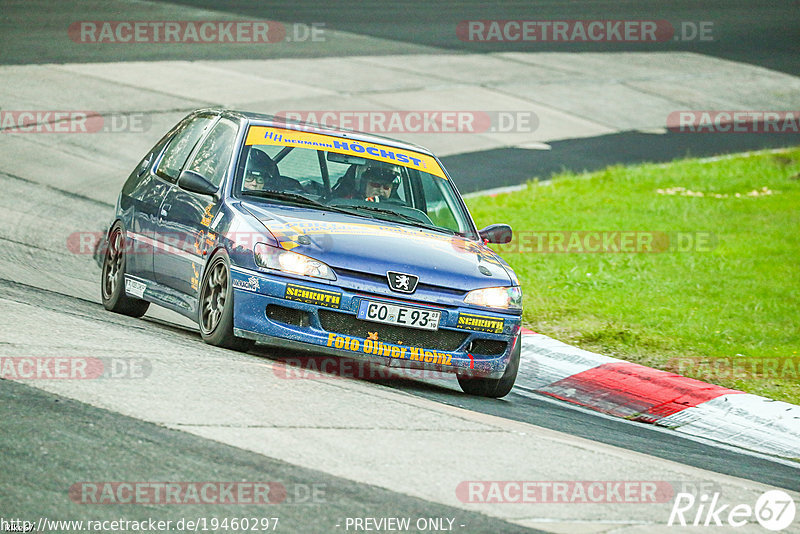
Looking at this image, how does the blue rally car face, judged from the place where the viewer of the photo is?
facing the viewer and to the right of the viewer
